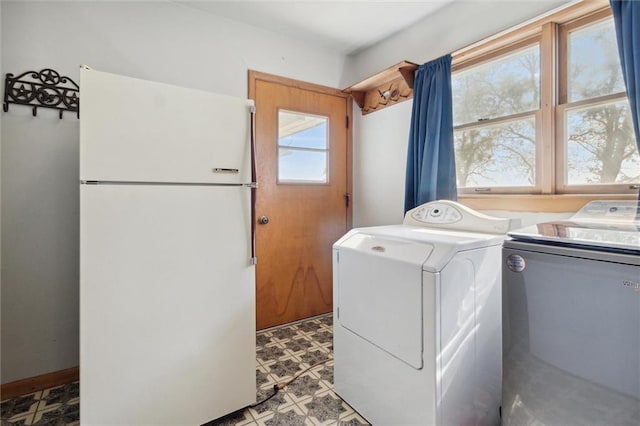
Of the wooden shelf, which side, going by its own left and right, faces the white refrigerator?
front

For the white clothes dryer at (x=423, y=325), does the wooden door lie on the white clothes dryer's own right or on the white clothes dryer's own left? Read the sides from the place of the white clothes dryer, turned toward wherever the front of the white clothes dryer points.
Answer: on the white clothes dryer's own right

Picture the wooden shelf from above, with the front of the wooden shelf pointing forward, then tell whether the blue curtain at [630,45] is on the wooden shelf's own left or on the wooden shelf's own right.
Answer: on the wooden shelf's own left

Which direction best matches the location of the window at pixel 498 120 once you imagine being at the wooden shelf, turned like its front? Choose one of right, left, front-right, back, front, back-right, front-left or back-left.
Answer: left

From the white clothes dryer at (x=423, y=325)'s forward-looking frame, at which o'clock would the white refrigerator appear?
The white refrigerator is roughly at 1 o'clock from the white clothes dryer.

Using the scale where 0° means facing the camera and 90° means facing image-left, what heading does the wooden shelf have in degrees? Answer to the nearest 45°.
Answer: approximately 45°

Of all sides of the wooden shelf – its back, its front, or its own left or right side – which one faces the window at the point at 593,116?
left

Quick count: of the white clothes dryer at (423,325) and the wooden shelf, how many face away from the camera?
0

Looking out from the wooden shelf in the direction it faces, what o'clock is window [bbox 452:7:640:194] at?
The window is roughly at 9 o'clock from the wooden shelf.

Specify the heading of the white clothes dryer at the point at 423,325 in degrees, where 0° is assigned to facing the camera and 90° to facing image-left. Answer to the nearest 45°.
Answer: approximately 45°
